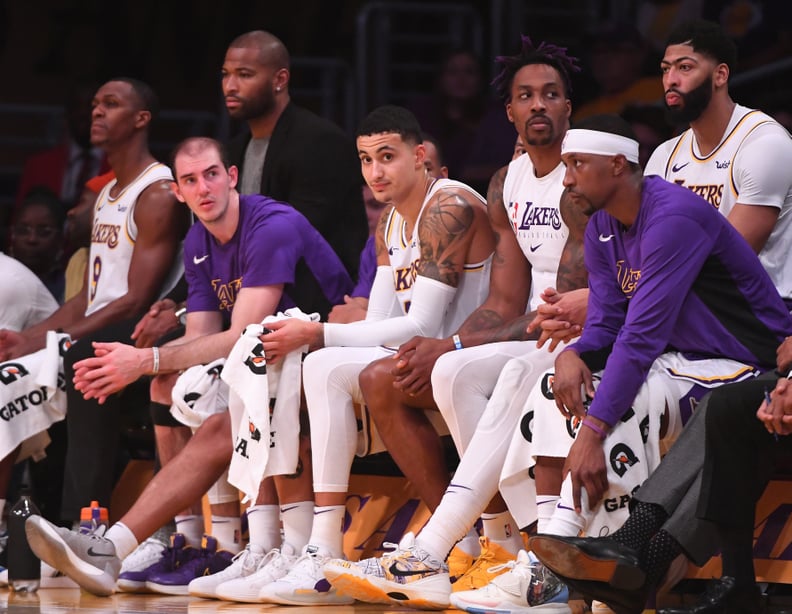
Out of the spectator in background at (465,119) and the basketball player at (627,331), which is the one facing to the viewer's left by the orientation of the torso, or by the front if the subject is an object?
the basketball player

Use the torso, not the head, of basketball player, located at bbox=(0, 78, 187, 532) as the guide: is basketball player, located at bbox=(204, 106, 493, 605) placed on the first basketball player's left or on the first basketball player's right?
on the first basketball player's left

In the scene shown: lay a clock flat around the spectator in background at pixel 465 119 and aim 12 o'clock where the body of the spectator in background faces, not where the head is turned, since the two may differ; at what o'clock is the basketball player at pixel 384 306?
The basketball player is roughly at 12 o'clock from the spectator in background.

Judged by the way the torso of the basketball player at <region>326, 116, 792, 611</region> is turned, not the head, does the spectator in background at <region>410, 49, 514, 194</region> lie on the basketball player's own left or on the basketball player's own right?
on the basketball player's own right

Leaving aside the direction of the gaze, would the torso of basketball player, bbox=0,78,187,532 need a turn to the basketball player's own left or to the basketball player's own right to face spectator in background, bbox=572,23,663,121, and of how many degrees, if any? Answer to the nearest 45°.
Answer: approximately 135° to the basketball player's own left

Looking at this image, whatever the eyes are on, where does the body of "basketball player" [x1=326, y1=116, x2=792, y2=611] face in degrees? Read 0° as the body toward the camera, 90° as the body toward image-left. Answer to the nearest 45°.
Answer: approximately 90°

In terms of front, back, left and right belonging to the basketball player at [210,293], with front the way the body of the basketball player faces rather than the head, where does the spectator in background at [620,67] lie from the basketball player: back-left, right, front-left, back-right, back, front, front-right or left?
back

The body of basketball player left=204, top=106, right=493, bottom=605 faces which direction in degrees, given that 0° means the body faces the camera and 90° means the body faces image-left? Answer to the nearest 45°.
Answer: approximately 45°

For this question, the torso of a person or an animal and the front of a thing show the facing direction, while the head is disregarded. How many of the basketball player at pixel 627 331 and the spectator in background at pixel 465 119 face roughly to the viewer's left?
1
